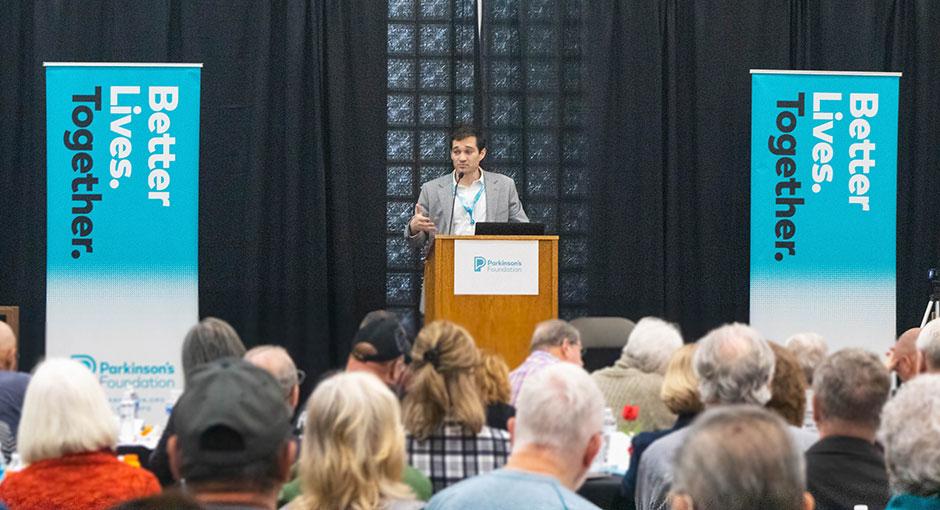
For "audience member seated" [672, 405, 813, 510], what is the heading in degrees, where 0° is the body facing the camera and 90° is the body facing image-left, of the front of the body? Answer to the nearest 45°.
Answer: approximately 180°

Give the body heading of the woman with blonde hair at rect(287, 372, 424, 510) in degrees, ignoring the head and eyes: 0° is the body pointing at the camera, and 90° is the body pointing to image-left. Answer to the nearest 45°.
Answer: approximately 180°

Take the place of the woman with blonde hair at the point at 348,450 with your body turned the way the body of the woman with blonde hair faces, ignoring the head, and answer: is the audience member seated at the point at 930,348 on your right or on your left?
on your right

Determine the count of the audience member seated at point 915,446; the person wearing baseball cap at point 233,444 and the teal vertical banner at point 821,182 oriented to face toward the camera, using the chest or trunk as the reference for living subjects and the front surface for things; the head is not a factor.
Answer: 1

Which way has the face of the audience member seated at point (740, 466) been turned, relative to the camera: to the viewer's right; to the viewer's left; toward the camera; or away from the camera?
away from the camera

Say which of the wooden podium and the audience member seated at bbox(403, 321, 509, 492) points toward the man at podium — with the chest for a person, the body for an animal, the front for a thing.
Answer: the audience member seated

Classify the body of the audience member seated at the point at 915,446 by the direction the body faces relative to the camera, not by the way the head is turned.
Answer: away from the camera

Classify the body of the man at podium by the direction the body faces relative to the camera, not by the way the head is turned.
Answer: toward the camera

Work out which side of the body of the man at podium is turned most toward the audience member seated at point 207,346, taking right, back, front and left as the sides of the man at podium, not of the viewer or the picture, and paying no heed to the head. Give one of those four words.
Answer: front

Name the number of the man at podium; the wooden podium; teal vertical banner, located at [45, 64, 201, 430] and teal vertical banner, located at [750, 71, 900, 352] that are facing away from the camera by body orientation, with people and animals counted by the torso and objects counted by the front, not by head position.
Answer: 0

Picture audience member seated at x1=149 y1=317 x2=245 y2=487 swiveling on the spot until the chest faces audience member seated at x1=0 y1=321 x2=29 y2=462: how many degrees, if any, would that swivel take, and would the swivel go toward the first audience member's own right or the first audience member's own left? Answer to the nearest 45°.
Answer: approximately 45° to the first audience member's own left

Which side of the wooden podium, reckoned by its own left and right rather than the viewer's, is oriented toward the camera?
front

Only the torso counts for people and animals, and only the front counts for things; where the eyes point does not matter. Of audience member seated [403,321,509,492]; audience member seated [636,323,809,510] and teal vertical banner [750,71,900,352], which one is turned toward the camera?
the teal vertical banner

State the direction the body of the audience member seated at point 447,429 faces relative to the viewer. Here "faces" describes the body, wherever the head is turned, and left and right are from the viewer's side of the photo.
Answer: facing away from the viewer

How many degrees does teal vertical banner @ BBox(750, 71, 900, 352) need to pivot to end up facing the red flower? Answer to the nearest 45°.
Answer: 0° — it already faces it

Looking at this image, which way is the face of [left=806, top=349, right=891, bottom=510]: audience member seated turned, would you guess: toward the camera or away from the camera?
away from the camera

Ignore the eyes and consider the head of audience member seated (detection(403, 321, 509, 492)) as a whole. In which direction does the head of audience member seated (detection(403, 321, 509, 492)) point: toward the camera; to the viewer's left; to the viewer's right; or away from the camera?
away from the camera

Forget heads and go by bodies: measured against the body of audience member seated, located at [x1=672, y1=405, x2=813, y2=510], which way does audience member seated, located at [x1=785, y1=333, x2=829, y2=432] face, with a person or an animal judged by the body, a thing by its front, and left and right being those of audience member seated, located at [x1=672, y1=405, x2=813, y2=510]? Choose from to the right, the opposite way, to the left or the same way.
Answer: the same way

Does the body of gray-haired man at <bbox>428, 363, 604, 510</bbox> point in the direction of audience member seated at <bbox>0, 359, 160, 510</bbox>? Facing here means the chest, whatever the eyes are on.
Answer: no

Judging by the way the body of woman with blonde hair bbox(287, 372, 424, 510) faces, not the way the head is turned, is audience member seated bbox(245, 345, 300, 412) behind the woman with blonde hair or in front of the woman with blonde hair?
in front

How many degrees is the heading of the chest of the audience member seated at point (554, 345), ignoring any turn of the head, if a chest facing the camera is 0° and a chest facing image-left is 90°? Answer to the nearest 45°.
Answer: approximately 225°

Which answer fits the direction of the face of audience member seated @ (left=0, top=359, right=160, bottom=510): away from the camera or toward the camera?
away from the camera
